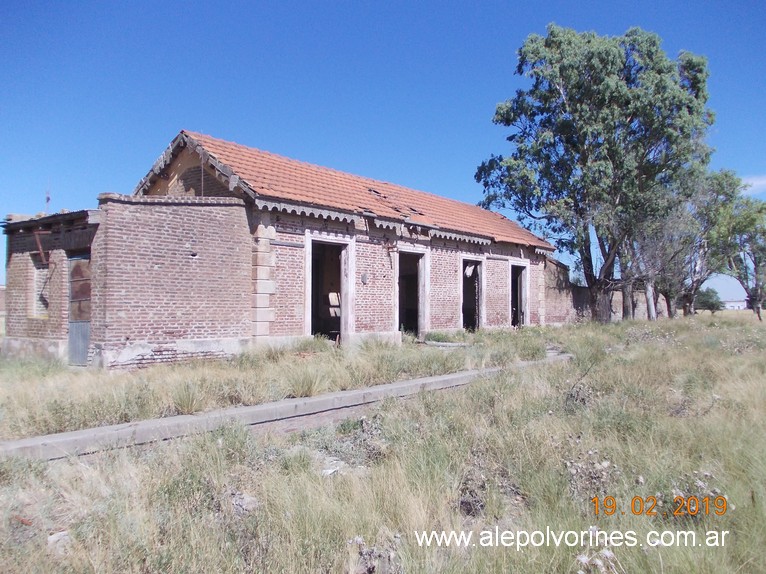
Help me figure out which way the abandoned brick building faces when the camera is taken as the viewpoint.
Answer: facing the viewer and to the right of the viewer

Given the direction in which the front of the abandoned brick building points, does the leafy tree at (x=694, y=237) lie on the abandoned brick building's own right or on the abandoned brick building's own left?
on the abandoned brick building's own left

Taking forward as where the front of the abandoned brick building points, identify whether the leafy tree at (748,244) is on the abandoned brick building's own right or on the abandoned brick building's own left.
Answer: on the abandoned brick building's own left

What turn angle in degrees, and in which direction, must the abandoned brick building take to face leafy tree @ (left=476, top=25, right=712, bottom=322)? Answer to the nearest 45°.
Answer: approximately 90° to its left
